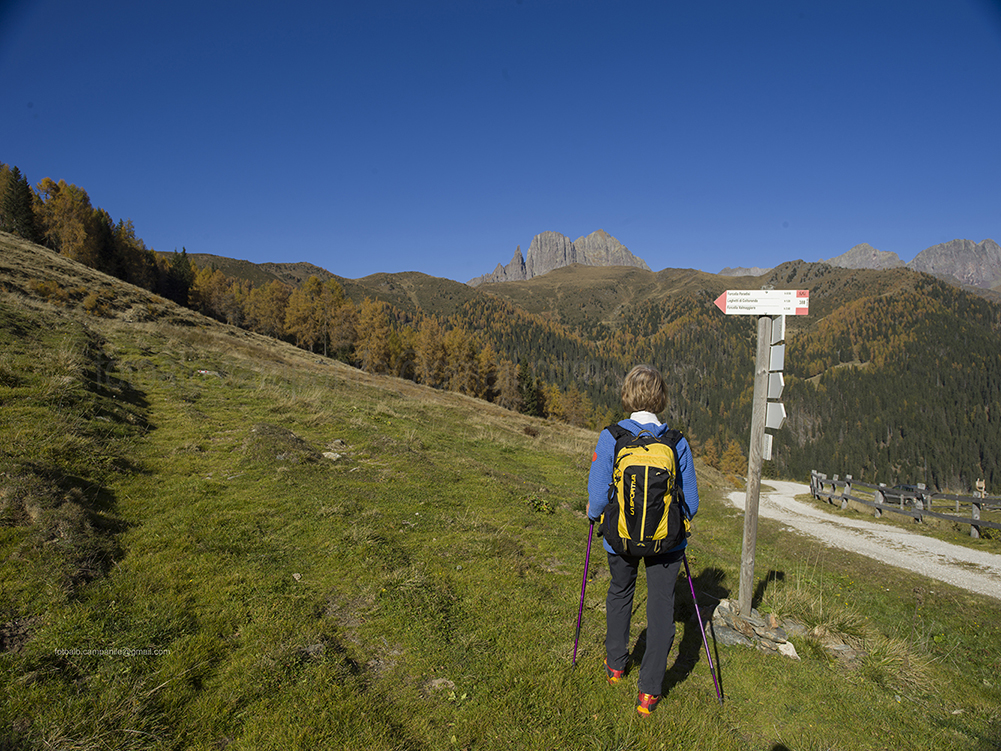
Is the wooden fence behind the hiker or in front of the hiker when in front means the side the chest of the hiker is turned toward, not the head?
in front

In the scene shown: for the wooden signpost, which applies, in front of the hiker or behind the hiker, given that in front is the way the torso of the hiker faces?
in front

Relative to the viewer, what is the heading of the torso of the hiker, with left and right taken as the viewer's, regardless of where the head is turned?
facing away from the viewer
